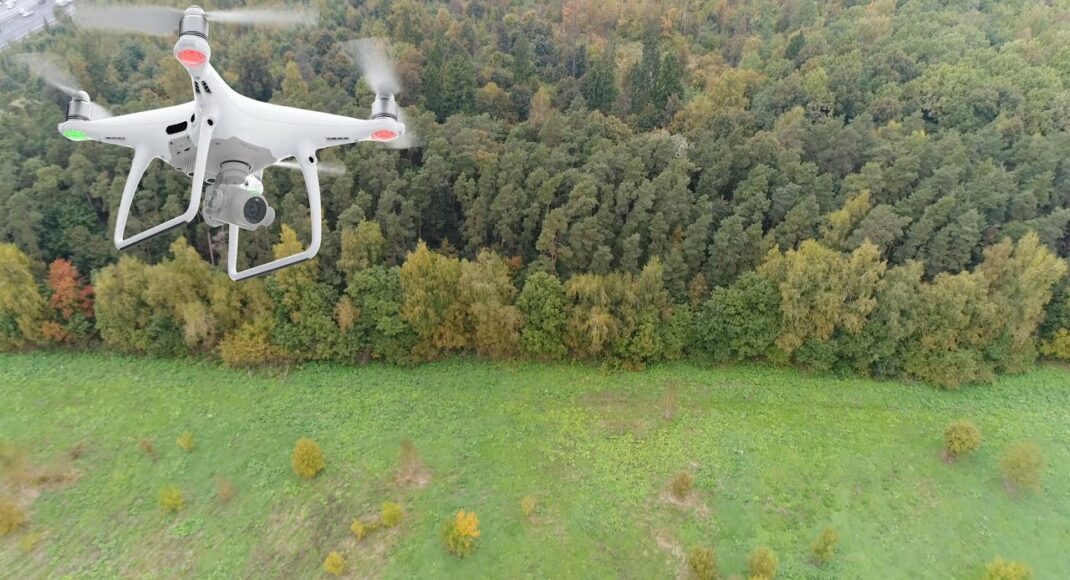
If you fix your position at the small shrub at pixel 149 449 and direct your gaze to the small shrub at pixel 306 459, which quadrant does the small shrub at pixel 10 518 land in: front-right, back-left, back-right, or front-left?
back-right

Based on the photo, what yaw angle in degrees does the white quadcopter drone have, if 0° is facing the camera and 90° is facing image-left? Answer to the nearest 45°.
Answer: approximately 315°

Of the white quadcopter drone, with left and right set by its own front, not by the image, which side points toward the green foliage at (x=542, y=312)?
left

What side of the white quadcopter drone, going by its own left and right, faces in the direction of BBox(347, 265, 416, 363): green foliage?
left

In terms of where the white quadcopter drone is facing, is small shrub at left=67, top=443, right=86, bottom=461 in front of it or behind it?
behind
